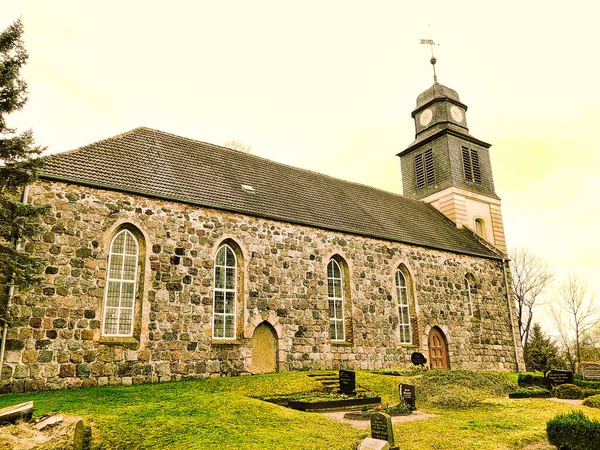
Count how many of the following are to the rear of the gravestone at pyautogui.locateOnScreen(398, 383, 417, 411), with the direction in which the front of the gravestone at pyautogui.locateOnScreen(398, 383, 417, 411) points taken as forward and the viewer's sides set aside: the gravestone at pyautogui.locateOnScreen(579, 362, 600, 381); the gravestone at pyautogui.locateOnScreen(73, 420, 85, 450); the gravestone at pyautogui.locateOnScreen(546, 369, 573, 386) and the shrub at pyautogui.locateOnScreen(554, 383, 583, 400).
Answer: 3

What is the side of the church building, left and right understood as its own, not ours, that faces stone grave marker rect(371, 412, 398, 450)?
front

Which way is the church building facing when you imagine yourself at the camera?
facing away from the viewer and to the right of the viewer

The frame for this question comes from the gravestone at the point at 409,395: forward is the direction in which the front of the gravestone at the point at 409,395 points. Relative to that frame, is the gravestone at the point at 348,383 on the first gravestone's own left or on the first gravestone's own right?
on the first gravestone's own right

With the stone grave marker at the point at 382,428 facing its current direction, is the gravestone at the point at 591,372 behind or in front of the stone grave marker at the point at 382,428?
behind

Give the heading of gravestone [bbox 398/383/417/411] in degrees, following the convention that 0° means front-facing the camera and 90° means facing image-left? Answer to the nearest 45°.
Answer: approximately 45°

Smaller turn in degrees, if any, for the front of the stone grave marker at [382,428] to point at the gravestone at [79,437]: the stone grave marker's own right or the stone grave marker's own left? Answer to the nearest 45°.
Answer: approximately 45° to the stone grave marker's own right

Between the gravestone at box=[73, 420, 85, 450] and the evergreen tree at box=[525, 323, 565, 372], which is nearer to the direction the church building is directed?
the gravestone
